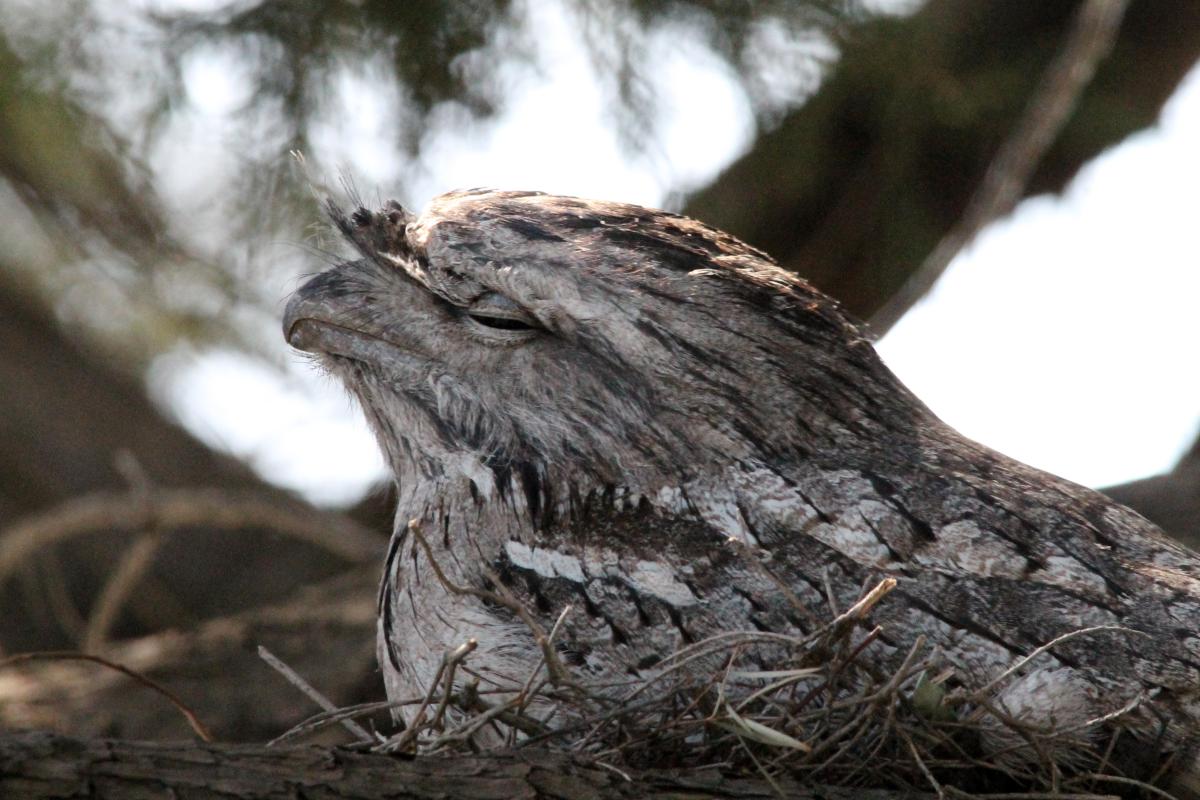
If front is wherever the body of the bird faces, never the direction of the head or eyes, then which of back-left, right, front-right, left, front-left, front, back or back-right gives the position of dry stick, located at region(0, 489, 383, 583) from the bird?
front-right

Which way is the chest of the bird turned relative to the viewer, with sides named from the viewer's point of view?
facing to the left of the viewer

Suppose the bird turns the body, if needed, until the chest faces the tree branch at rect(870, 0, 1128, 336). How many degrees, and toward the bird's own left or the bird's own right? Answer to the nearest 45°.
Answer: approximately 135° to the bird's own right

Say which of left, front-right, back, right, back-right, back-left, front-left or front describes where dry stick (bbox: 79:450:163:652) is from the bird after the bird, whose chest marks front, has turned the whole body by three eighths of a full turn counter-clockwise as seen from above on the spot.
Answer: back
